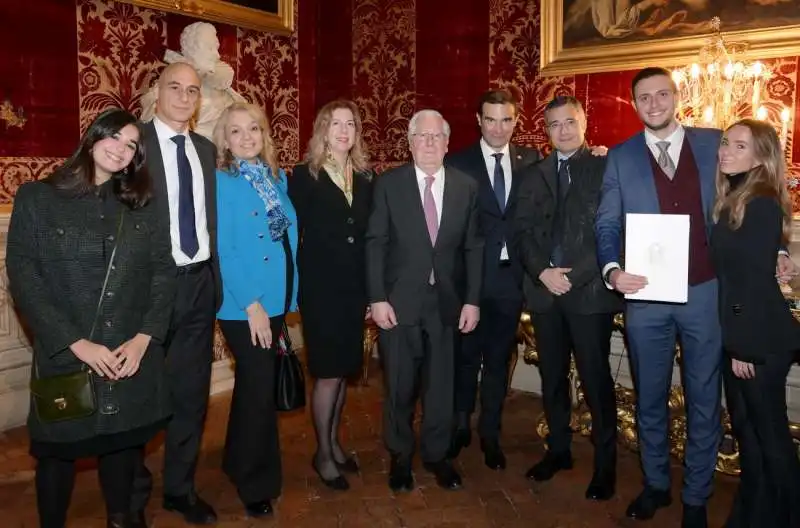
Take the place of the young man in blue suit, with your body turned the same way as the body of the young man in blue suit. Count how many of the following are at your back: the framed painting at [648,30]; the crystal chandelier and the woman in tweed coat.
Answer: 2

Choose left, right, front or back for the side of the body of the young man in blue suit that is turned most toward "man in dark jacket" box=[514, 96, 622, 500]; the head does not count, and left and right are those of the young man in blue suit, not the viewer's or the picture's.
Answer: right

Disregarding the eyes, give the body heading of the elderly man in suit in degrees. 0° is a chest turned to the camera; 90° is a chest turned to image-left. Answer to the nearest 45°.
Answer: approximately 0°

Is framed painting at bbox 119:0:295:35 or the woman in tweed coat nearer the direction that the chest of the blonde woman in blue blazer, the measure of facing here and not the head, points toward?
the woman in tweed coat

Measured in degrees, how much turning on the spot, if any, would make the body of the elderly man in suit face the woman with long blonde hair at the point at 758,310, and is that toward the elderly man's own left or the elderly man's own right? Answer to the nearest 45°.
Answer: approximately 45° to the elderly man's own left

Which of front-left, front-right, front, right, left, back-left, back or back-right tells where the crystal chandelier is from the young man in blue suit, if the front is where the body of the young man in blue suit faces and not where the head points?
back

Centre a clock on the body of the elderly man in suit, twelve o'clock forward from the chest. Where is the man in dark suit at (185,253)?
The man in dark suit is roughly at 2 o'clock from the elderly man in suit.

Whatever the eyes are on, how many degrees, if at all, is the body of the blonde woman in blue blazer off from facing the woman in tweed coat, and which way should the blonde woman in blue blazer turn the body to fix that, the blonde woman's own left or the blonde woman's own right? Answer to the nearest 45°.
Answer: approximately 90° to the blonde woman's own right
